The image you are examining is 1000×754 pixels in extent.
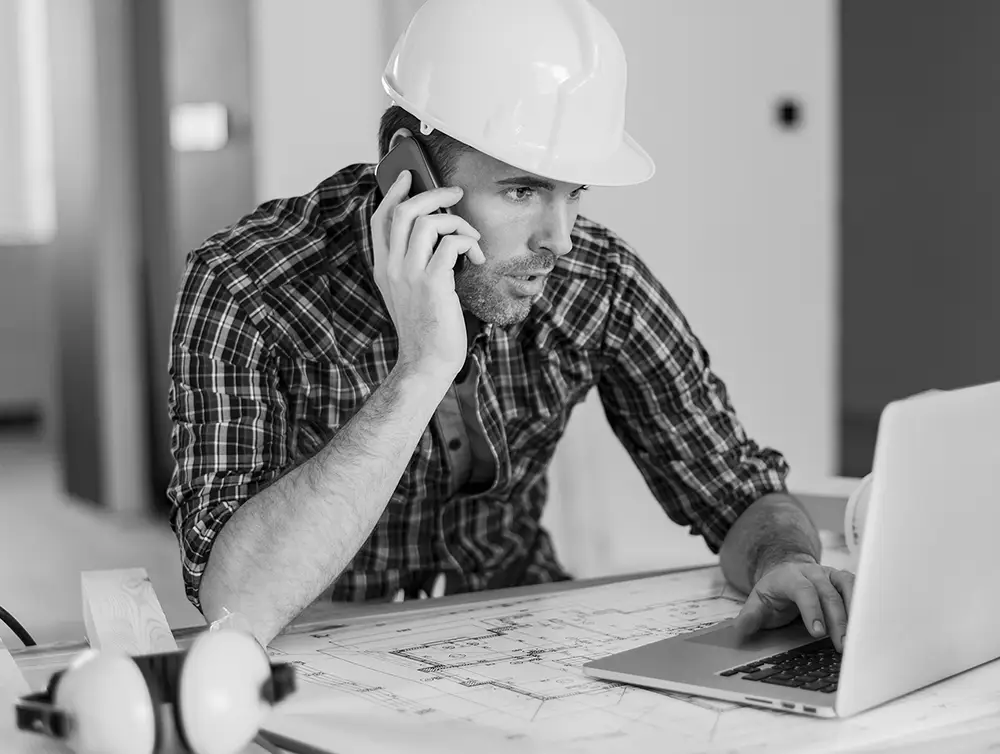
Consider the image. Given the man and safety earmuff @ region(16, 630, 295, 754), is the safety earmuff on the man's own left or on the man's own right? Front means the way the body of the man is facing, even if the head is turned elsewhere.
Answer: on the man's own right

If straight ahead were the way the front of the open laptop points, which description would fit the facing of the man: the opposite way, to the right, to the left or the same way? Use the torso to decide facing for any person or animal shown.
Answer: the opposite way

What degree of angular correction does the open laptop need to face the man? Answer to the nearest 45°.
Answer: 0° — it already faces them

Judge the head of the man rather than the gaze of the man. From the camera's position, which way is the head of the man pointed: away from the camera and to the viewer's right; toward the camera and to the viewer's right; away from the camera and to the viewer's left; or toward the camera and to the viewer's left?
toward the camera and to the viewer's right

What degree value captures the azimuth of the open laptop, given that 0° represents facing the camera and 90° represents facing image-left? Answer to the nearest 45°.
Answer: approximately 135°

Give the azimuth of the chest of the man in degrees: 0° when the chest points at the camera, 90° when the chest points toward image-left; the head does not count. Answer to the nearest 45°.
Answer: approximately 315°
